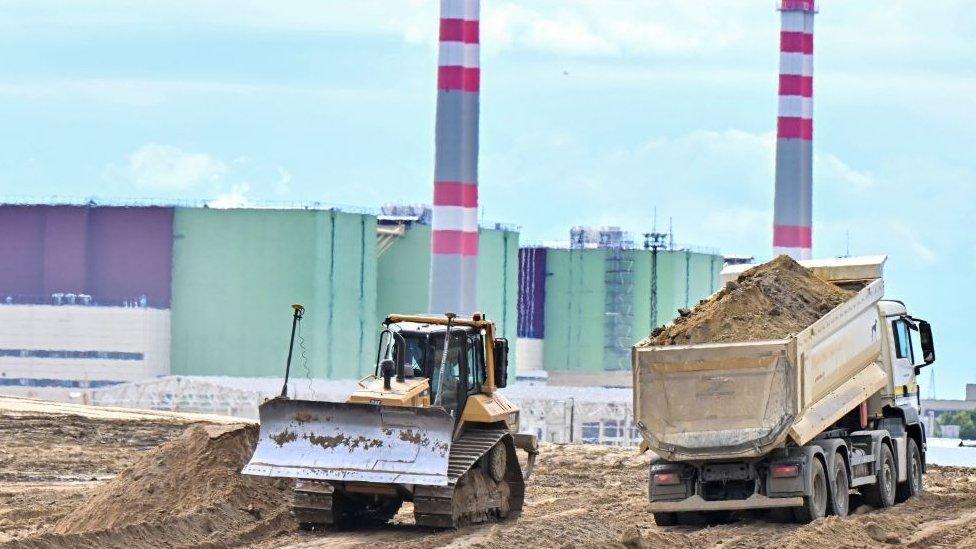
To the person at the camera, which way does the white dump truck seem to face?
facing away from the viewer and to the right of the viewer

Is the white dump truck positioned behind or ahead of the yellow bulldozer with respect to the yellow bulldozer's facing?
behind

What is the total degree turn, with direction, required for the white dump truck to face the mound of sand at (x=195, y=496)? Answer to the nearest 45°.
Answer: approximately 135° to its left

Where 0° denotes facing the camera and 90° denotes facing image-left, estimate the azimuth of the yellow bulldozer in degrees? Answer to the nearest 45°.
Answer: approximately 45°

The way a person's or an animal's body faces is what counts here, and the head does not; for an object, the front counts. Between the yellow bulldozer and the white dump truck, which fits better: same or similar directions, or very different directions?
very different directions
